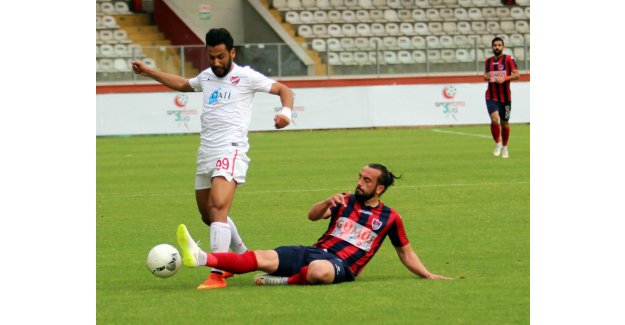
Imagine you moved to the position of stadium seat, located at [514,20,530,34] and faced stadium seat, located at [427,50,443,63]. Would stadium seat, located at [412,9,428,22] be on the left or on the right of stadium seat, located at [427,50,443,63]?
right

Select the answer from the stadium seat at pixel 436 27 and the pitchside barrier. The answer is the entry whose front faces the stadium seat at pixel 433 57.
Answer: the stadium seat at pixel 436 27

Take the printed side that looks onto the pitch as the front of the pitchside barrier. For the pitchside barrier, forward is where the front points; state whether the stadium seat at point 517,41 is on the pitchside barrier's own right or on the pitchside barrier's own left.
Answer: on the pitchside barrier's own left

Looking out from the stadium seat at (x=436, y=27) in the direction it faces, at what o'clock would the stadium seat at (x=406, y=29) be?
the stadium seat at (x=406, y=29) is roughly at 2 o'clock from the stadium seat at (x=436, y=27).

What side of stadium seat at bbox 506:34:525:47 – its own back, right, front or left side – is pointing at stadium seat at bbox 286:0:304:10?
right

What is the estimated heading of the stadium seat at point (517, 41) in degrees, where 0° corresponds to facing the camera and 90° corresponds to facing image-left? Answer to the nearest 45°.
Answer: approximately 0°

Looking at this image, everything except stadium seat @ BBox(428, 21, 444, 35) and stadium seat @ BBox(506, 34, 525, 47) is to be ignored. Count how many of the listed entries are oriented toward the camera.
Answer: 2

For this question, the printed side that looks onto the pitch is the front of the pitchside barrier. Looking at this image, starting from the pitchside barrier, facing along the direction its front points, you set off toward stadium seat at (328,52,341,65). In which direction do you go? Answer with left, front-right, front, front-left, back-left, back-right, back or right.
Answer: back

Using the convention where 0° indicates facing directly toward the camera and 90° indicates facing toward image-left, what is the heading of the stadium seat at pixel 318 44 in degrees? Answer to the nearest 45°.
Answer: approximately 0°

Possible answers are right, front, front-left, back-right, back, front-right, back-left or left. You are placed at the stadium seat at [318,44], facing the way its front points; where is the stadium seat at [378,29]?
back-left
